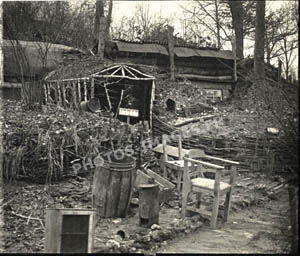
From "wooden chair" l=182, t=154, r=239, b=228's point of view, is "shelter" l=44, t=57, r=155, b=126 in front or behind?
behind

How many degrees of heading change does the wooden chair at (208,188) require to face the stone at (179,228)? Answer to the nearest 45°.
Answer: approximately 90° to its right

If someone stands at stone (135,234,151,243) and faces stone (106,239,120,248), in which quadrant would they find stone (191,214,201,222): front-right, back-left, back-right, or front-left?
back-right

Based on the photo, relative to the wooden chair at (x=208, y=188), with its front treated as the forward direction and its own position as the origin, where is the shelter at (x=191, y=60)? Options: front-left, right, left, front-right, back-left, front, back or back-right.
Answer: back-left

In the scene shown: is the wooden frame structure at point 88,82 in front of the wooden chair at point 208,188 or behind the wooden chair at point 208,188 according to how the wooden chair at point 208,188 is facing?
behind

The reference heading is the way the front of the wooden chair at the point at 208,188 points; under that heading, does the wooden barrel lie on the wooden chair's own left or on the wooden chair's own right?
on the wooden chair's own right

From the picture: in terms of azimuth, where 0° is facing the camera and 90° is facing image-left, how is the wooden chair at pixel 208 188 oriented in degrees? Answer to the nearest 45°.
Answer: approximately 315°

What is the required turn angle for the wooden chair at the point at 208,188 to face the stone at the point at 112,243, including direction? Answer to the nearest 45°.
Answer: approximately 90° to its right
